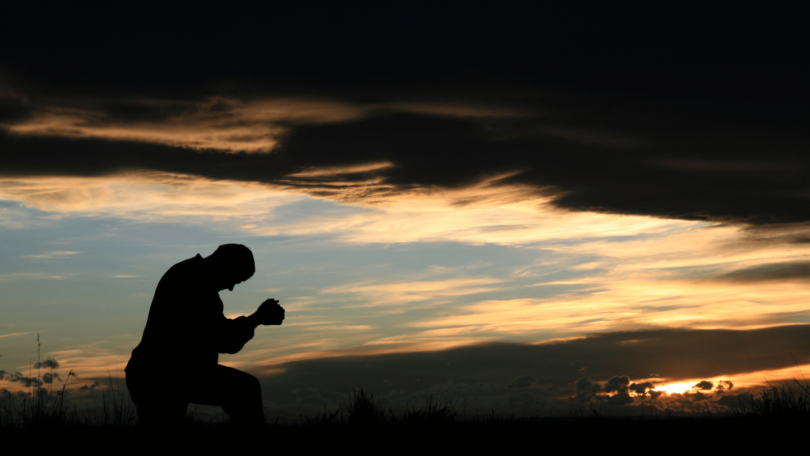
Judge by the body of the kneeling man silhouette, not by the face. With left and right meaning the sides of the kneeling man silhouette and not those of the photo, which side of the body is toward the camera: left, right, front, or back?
right
